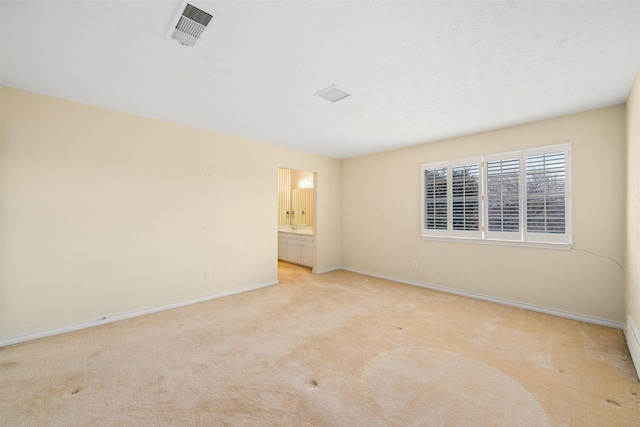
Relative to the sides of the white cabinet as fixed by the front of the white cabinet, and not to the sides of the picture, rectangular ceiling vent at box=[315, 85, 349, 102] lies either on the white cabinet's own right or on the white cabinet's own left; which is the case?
on the white cabinet's own left

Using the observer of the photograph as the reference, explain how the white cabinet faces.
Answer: facing the viewer and to the left of the viewer
